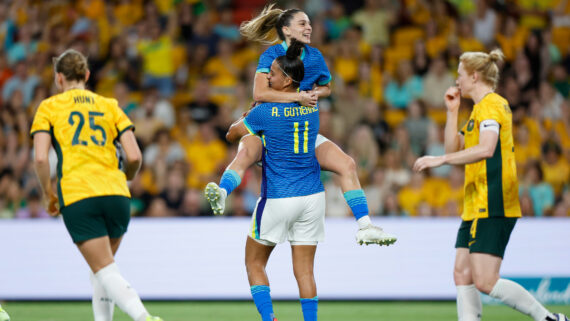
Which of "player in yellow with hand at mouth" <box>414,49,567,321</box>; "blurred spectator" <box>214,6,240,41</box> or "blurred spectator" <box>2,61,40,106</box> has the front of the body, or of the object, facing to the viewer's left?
the player in yellow with hand at mouth

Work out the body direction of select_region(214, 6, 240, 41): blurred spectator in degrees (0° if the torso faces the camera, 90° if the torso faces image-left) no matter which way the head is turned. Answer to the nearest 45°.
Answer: approximately 0°

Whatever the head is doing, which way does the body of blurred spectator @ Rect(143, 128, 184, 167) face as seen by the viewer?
toward the camera

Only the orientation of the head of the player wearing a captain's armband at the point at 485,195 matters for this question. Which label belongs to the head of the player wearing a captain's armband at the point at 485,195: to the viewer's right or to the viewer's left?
to the viewer's left

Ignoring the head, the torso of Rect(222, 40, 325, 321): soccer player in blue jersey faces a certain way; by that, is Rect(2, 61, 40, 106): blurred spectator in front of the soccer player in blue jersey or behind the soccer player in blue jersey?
in front

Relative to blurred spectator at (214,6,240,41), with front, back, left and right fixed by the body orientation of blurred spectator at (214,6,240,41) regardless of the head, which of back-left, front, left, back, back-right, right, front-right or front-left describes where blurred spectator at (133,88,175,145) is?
front-right

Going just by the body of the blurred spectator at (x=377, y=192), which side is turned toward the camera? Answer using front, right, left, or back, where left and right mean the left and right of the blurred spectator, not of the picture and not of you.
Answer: front

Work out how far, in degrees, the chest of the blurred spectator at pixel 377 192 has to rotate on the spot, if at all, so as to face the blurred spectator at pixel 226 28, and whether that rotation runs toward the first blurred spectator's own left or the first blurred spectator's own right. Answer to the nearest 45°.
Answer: approximately 135° to the first blurred spectator's own right

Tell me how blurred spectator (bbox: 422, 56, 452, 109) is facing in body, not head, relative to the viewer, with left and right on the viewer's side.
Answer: facing the viewer

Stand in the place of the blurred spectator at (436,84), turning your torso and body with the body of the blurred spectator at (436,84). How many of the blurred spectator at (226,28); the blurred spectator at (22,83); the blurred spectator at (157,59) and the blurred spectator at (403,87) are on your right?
4
